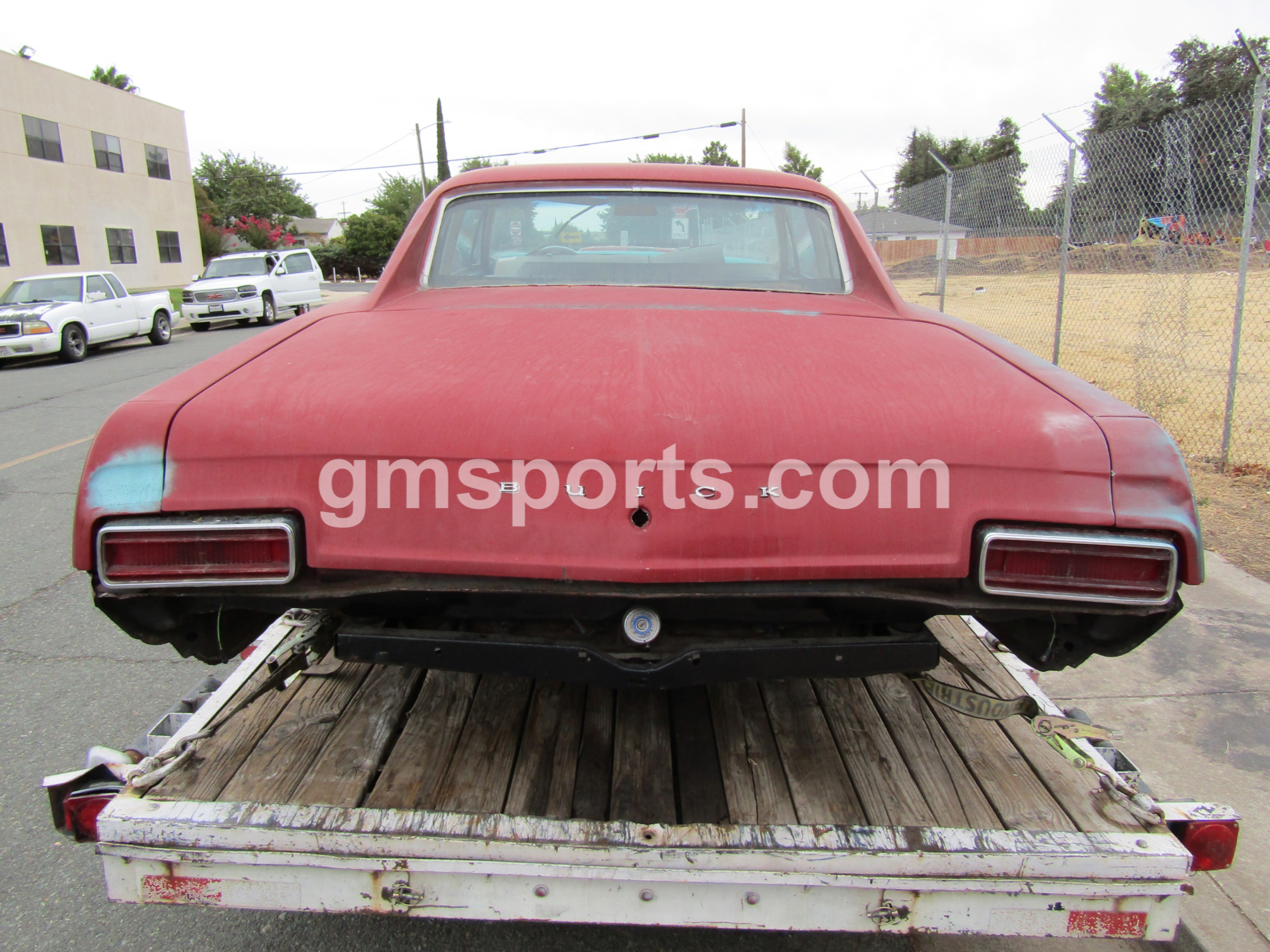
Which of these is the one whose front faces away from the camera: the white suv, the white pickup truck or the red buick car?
the red buick car

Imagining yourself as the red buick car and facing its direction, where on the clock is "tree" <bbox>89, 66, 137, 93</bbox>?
The tree is roughly at 11 o'clock from the red buick car.

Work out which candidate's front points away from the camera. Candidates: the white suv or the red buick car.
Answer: the red buick car

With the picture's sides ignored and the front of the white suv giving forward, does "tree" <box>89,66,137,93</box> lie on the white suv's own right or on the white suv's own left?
on the white suv's own right

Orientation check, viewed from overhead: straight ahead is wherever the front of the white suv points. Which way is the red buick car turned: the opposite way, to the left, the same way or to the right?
the opposite way

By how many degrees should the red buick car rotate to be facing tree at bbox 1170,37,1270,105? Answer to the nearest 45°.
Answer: approximately 45° to its right

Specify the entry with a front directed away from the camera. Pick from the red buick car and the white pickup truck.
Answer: the red buick car

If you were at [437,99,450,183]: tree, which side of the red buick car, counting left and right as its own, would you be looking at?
front

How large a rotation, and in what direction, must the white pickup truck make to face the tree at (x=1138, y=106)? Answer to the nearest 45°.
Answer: approximately 135° to its left

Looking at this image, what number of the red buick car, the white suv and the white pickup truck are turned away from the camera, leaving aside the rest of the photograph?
1

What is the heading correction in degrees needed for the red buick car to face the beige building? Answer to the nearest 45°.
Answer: approximately 45° to its left

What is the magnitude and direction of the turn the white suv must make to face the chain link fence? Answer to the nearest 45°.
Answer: approximately 90° to its left

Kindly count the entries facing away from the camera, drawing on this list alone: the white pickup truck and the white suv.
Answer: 0

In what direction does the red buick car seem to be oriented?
away from the camera

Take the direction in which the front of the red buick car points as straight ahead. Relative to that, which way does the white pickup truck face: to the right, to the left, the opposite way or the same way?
the opposite way

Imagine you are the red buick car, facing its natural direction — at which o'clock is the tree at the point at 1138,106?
The tree is roughly at 1 o'clock from the red buick car.

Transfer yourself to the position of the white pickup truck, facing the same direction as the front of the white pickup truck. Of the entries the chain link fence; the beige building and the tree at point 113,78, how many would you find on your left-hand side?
1
